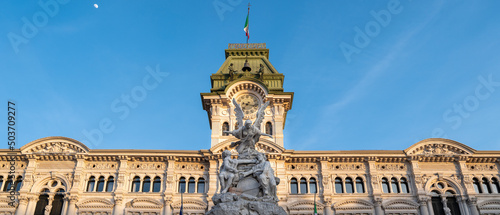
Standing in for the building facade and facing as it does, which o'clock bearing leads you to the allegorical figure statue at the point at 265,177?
The allegorical figure statue is roughly at 12 o'clock from the building facade.

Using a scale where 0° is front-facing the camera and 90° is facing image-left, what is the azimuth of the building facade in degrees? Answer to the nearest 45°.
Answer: approximately 0°

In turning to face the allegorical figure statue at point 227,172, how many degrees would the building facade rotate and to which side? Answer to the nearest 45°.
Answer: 0° — it already faces it

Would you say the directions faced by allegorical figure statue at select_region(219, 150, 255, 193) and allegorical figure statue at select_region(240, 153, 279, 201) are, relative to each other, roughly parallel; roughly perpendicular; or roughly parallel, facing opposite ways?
roughly perpendicular
